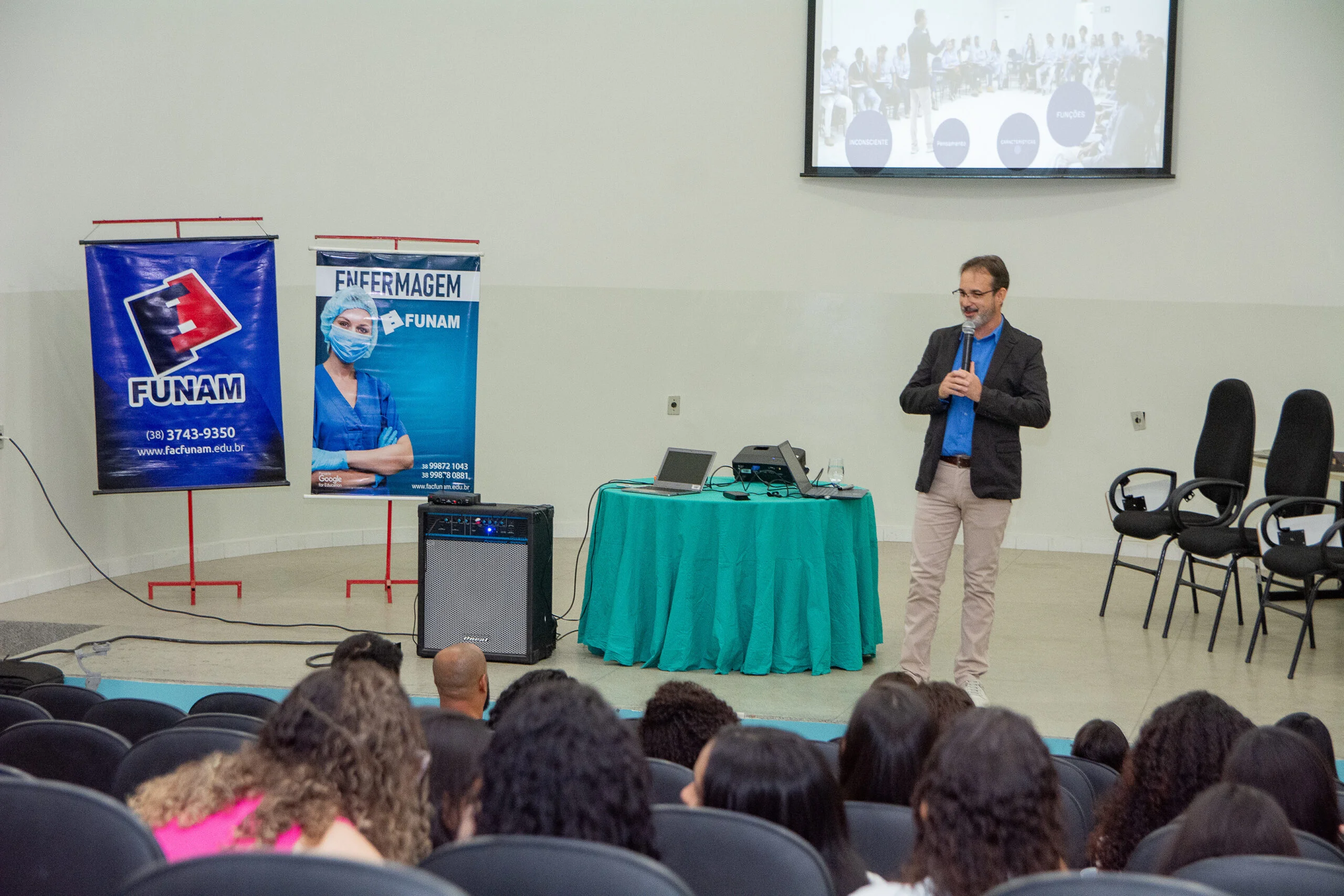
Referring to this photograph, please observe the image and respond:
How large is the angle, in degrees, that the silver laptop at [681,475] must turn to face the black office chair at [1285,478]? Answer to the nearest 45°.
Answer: approximately 135° to its left

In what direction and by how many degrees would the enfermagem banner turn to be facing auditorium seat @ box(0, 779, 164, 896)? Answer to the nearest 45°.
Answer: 0° — it already faces it

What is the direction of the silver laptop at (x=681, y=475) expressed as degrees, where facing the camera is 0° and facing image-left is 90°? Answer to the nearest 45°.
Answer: approximately 45°

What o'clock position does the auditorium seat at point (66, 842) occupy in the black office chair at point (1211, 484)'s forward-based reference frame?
The auditorium seat is roughly at 11 o'clock from the black office chair.

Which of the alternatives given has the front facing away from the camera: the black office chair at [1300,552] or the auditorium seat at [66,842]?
the auditorium seat

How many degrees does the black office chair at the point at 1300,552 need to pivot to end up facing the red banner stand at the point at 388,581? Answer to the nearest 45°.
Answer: approximately 45° to its right

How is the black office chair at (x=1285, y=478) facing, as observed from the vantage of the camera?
facing the viewer and to the left of the viewer

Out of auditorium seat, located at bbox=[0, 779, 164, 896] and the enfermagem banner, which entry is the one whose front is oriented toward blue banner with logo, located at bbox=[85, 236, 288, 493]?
the auditorium seat

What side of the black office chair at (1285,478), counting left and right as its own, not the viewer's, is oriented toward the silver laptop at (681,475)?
front

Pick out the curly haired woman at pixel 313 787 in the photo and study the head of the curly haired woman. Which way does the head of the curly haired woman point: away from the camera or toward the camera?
away from the camera

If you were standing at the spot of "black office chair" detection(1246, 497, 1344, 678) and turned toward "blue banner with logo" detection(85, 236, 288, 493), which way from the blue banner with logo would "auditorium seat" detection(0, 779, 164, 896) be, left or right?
left

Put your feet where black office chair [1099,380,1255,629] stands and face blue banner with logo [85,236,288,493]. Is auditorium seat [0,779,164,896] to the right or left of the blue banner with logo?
left

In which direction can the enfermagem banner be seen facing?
toward the camera

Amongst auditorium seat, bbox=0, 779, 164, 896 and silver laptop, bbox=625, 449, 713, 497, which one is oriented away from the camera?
the auditorium seat

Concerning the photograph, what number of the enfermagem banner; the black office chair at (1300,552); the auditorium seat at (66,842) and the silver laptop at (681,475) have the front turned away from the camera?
1

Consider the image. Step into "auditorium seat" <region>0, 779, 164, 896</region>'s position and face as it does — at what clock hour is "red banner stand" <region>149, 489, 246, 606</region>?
The red banner stand is roughly at 12 o'clock from the auditorium seat.

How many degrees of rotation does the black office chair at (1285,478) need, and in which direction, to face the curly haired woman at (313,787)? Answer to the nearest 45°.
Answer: approximately 45° to its left

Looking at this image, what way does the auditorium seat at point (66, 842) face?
away from the camera
